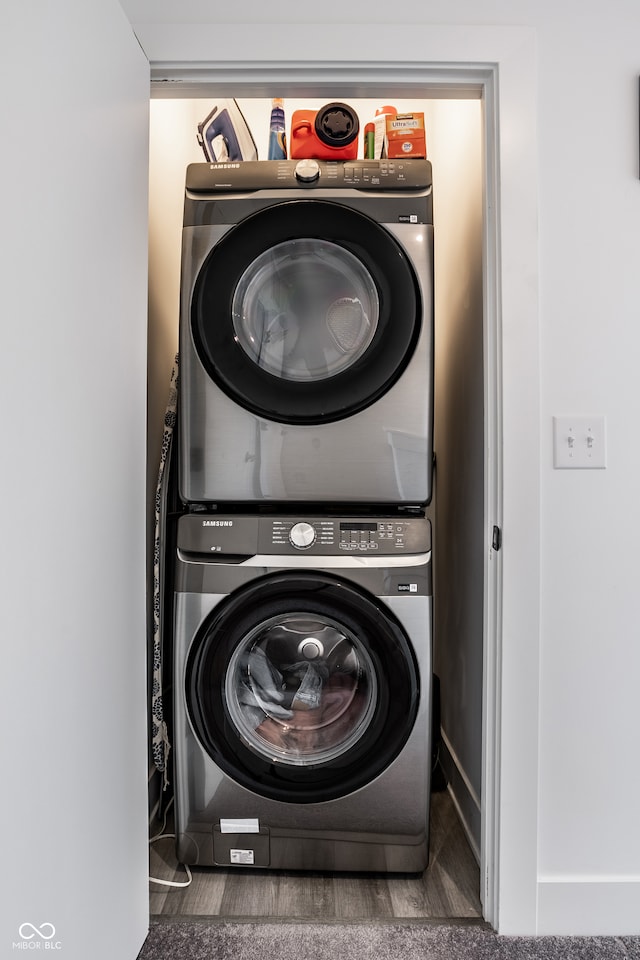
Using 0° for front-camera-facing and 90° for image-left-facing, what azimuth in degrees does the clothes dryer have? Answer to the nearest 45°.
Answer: approximately 0°

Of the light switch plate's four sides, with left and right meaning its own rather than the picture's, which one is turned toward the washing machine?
right

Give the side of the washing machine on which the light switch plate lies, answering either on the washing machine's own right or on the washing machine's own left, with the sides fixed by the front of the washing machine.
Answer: on the washing machine's own left

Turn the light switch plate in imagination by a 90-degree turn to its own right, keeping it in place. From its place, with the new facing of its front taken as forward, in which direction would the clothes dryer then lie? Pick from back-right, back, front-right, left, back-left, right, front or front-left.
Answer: front

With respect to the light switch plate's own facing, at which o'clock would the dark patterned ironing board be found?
The dark patterned ironing board is roughly at 3 o'clock from the light switch plate.

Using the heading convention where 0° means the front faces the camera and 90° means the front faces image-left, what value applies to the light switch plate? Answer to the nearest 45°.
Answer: approximately 0°
